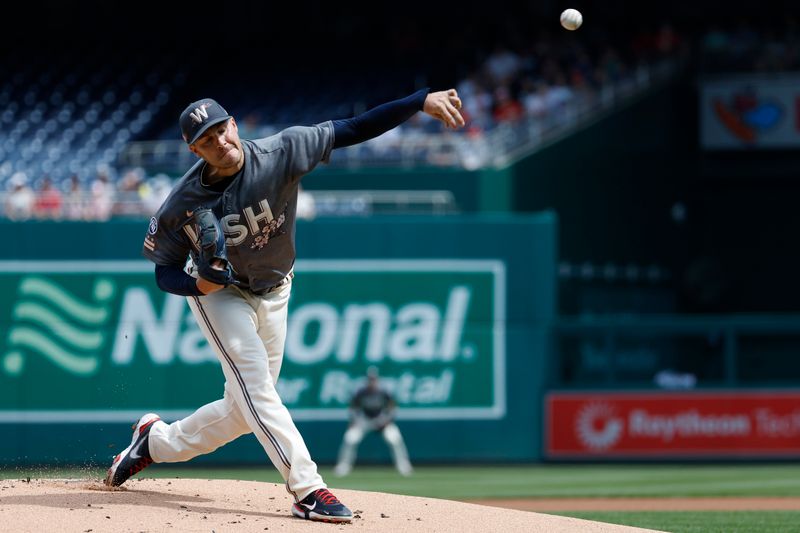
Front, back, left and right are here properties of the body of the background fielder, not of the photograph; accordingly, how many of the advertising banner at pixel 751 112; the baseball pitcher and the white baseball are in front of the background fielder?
2

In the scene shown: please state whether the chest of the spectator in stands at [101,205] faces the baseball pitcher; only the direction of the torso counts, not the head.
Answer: yes

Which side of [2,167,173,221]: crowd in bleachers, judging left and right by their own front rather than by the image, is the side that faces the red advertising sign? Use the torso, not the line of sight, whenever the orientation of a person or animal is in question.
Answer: left

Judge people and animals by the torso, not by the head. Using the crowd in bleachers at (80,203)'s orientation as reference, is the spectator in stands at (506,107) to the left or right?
on their left

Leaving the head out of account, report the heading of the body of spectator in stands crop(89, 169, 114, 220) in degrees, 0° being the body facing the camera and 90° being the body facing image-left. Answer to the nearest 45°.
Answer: approximately 0°

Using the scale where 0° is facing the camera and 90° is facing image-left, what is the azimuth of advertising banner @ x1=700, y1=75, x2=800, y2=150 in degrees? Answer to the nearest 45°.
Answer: approximately 0°
